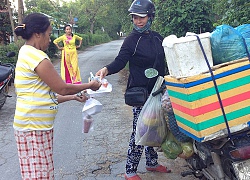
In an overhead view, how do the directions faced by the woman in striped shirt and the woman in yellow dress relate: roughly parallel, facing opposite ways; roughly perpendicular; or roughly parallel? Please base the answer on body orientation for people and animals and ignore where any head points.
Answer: roughly perpendicular

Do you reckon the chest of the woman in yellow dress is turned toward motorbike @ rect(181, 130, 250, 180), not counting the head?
yes

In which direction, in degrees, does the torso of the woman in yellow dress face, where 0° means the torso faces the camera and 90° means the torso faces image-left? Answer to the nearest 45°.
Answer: approximately 0°

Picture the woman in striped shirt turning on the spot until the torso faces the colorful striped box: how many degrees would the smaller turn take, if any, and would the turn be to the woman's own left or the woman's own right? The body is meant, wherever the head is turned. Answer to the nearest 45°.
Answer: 0° — they already face it

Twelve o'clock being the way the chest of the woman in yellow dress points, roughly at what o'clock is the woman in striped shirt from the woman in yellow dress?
The woman in striped shirt is roughly at 12 o'clock from the woman in yellow dress.

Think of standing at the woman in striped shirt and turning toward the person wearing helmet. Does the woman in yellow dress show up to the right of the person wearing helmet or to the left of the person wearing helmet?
left

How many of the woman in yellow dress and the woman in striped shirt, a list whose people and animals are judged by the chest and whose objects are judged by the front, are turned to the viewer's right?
1

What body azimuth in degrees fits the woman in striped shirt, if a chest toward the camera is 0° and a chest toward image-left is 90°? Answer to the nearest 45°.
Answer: approximately 270°

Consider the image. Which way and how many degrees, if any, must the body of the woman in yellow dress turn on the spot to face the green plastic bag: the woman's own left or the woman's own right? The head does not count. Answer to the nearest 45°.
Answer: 0° — they already face it

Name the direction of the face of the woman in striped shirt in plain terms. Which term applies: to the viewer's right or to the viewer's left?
to the viewer's right
